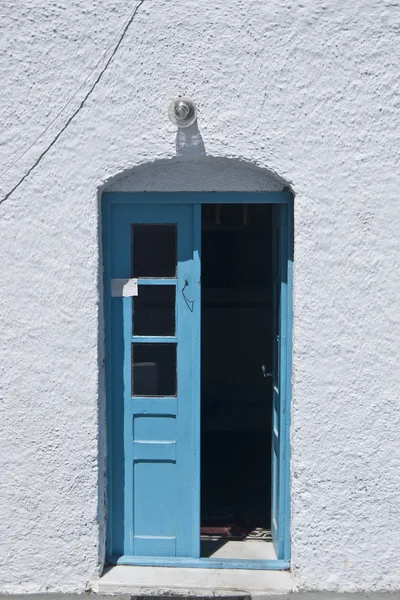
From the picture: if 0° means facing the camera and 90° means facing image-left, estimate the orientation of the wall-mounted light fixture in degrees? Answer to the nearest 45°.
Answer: approximately 0°
